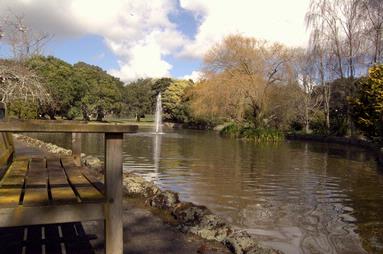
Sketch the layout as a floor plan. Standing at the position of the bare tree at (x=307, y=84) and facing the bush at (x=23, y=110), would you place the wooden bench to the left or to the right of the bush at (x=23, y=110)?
left

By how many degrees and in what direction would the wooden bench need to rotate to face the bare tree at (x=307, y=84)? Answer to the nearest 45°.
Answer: approximately 45° to its left

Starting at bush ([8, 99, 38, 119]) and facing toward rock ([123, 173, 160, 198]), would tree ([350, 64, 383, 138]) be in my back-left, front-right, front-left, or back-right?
front-left

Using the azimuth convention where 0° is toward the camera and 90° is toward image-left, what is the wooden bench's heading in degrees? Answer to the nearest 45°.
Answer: approximately 270°

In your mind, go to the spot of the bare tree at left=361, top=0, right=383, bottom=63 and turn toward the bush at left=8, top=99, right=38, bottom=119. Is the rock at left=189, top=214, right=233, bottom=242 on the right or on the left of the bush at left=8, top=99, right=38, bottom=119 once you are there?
left

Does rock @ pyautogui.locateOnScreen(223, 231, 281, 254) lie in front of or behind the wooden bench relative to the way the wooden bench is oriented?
in front
